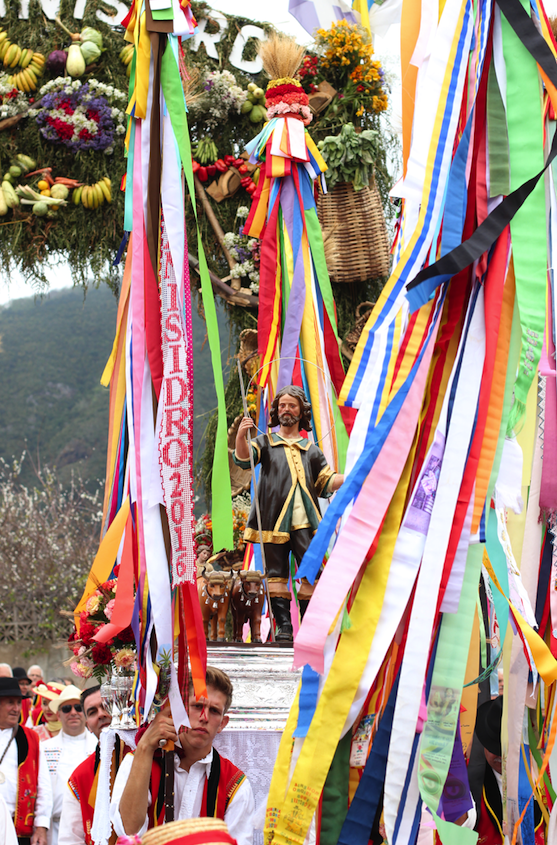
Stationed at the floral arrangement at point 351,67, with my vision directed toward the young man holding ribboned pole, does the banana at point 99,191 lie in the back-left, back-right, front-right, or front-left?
front-right

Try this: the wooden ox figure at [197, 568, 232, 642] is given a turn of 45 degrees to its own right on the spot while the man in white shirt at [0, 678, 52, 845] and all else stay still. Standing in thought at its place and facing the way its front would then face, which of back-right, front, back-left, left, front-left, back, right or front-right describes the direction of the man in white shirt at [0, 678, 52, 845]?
front-right

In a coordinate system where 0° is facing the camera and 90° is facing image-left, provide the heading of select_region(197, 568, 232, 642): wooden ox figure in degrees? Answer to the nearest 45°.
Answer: approximately 0°

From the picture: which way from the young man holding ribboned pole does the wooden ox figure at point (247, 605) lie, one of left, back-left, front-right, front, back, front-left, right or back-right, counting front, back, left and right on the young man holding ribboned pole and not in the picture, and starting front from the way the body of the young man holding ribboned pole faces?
back

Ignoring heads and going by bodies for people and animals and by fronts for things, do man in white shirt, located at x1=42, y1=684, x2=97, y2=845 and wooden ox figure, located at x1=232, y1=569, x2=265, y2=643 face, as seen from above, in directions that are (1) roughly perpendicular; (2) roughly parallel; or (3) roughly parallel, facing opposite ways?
roughly parallel

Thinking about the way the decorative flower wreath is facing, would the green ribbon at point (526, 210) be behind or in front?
in front

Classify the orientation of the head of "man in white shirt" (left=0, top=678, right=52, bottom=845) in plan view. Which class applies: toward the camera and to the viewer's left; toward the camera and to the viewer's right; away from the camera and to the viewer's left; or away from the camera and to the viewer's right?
toward the camera and to the viewer's right

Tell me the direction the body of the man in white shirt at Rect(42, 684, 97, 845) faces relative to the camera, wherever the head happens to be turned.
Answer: toward the camera

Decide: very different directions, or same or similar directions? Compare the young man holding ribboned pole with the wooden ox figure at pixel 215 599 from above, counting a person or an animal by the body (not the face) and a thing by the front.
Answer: same or similar directions

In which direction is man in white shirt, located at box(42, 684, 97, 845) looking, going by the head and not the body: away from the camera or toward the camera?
toward the camera

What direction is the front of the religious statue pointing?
toward the camera

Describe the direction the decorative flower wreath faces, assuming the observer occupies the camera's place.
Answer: facing the viewer

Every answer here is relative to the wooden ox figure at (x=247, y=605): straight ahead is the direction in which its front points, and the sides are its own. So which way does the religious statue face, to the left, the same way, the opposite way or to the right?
the same way

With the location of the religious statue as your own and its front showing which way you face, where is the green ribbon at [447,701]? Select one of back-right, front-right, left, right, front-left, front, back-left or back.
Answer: front

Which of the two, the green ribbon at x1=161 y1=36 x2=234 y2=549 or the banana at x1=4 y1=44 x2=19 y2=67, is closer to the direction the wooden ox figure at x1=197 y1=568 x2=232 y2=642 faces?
the green ribbon

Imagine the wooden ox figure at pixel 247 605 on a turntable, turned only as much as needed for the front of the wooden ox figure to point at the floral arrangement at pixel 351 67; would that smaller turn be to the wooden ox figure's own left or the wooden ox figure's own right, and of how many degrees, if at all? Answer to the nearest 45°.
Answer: approximately 180°
